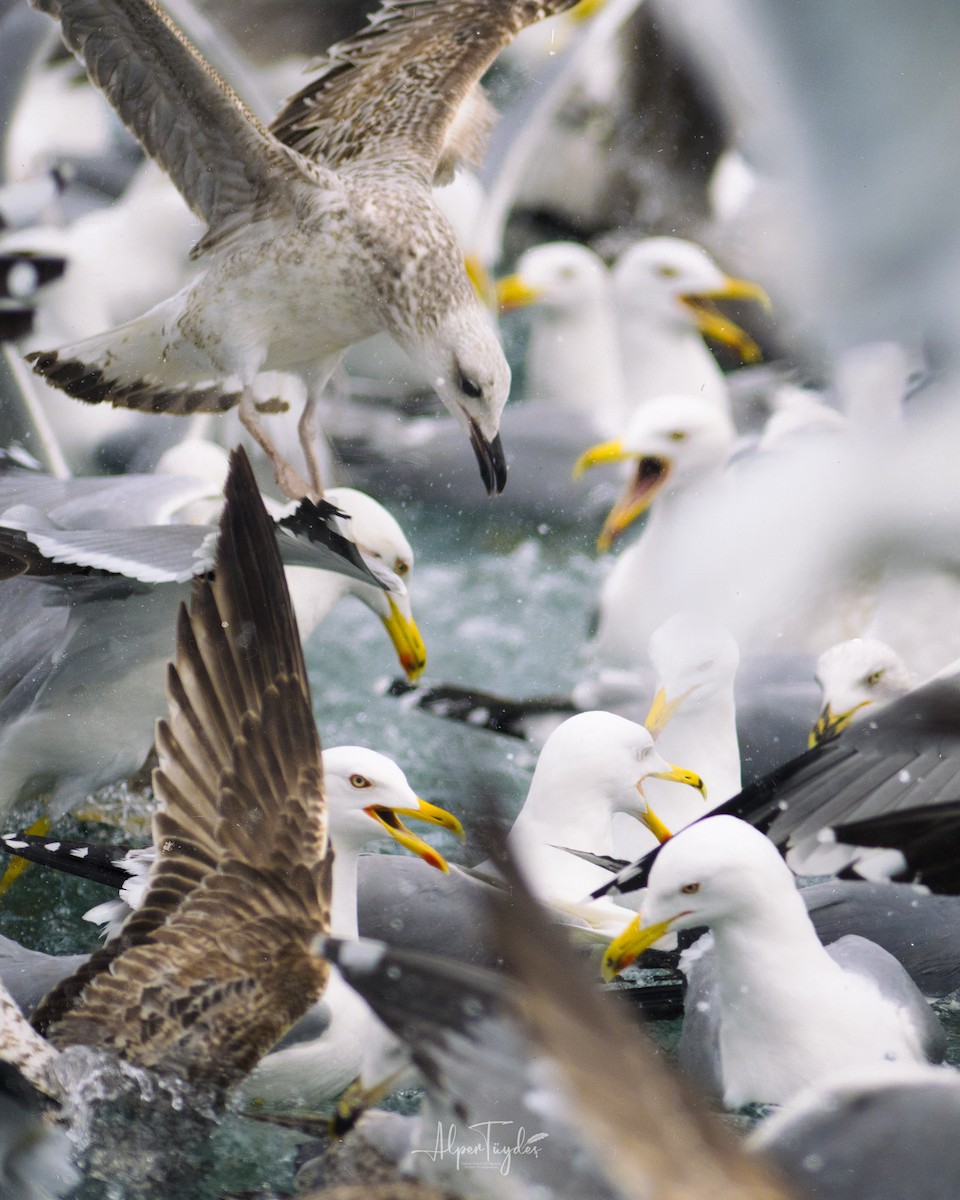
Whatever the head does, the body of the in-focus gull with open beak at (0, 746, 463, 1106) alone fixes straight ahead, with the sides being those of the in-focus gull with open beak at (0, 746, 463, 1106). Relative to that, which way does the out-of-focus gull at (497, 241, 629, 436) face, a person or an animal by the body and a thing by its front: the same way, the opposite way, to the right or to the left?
the opposite way

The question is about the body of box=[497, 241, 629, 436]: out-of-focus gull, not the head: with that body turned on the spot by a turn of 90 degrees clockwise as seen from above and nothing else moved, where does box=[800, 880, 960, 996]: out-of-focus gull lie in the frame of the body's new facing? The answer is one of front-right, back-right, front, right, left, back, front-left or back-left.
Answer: back

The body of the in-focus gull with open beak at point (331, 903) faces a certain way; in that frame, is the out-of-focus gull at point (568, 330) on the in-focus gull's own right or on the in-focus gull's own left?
on the in-focus gull's own left

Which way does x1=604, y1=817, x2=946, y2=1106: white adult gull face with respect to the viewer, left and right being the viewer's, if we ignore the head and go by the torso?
facing the viewer and to the left of the viewer

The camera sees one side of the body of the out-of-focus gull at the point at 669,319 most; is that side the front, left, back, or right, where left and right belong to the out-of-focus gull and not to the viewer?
right

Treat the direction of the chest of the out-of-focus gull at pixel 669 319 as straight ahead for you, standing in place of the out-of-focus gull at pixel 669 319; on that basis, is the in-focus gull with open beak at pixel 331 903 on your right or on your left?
on your right

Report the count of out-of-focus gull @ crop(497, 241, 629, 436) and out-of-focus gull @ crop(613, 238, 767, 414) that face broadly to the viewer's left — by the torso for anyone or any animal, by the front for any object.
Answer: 1

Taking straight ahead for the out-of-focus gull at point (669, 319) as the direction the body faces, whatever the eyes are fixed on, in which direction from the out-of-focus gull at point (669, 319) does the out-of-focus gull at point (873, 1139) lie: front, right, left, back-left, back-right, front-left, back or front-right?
right
